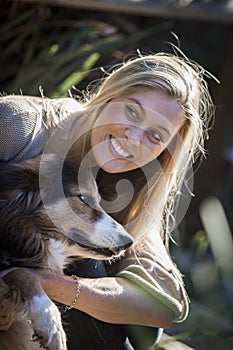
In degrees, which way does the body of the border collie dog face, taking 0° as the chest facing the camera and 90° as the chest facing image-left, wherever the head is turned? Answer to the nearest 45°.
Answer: approximately 270°

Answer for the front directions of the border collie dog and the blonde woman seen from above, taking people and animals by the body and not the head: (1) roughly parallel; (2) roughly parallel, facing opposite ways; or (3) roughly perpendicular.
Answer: roughly perpendicular

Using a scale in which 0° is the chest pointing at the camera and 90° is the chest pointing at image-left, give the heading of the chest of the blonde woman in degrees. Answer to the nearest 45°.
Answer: approximately 0°

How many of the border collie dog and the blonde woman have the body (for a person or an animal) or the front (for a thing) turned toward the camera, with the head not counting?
1
